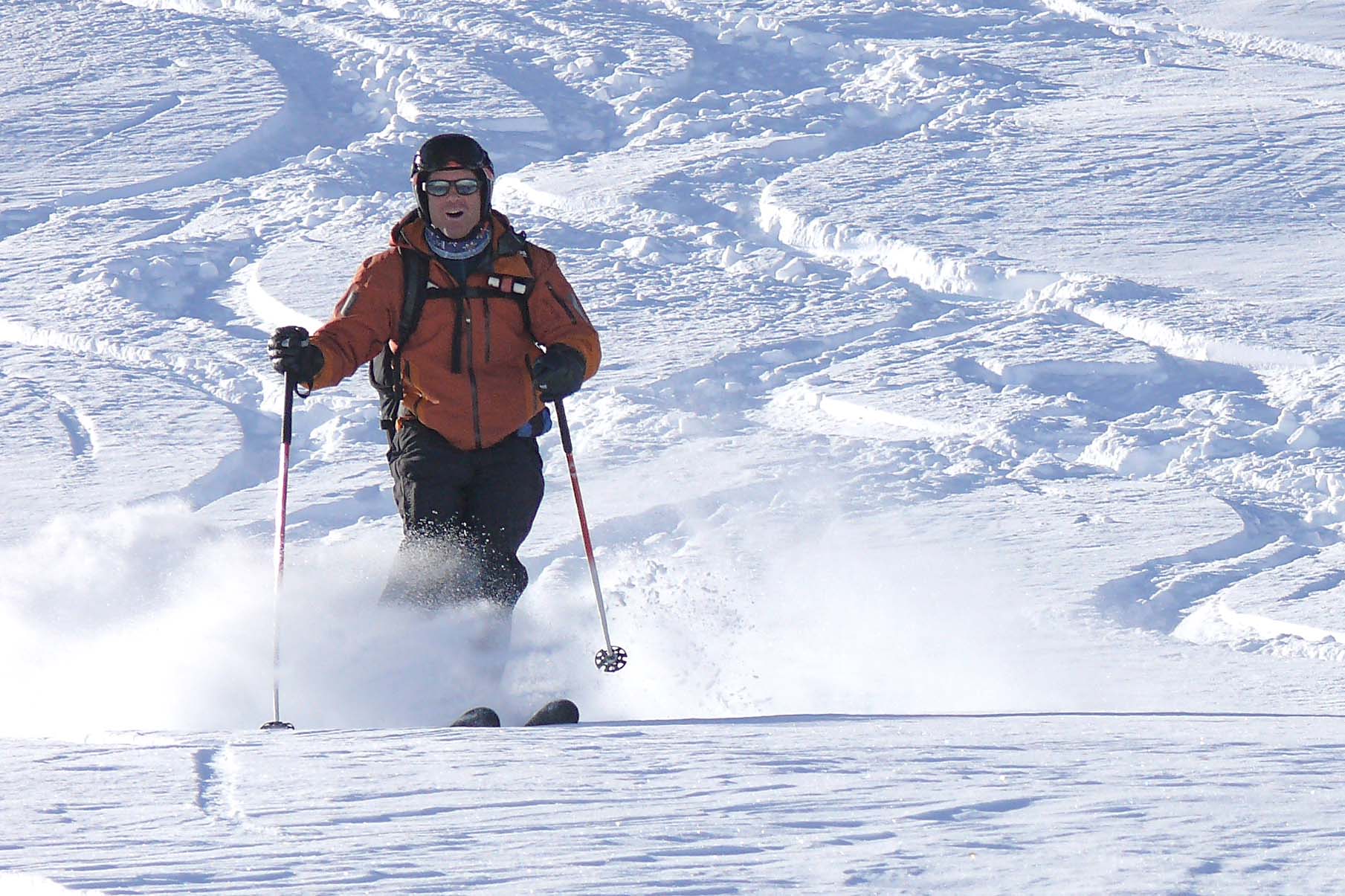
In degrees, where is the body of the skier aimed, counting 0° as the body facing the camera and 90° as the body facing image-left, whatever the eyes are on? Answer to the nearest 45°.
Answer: approximately 0°
